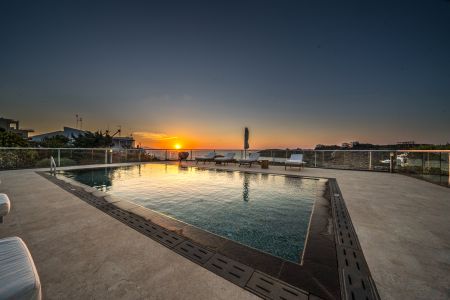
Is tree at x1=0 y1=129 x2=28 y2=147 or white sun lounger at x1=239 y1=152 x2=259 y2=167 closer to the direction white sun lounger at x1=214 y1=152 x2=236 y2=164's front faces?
the tree
